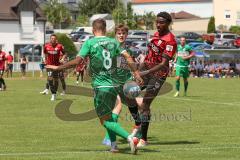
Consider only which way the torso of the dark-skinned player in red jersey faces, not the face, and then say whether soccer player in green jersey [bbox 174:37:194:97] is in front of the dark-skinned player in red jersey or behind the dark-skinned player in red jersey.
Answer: behind

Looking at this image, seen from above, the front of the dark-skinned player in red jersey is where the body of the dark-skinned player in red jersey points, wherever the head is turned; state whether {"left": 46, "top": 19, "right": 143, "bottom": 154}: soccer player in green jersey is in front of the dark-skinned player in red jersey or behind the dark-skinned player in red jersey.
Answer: in front
